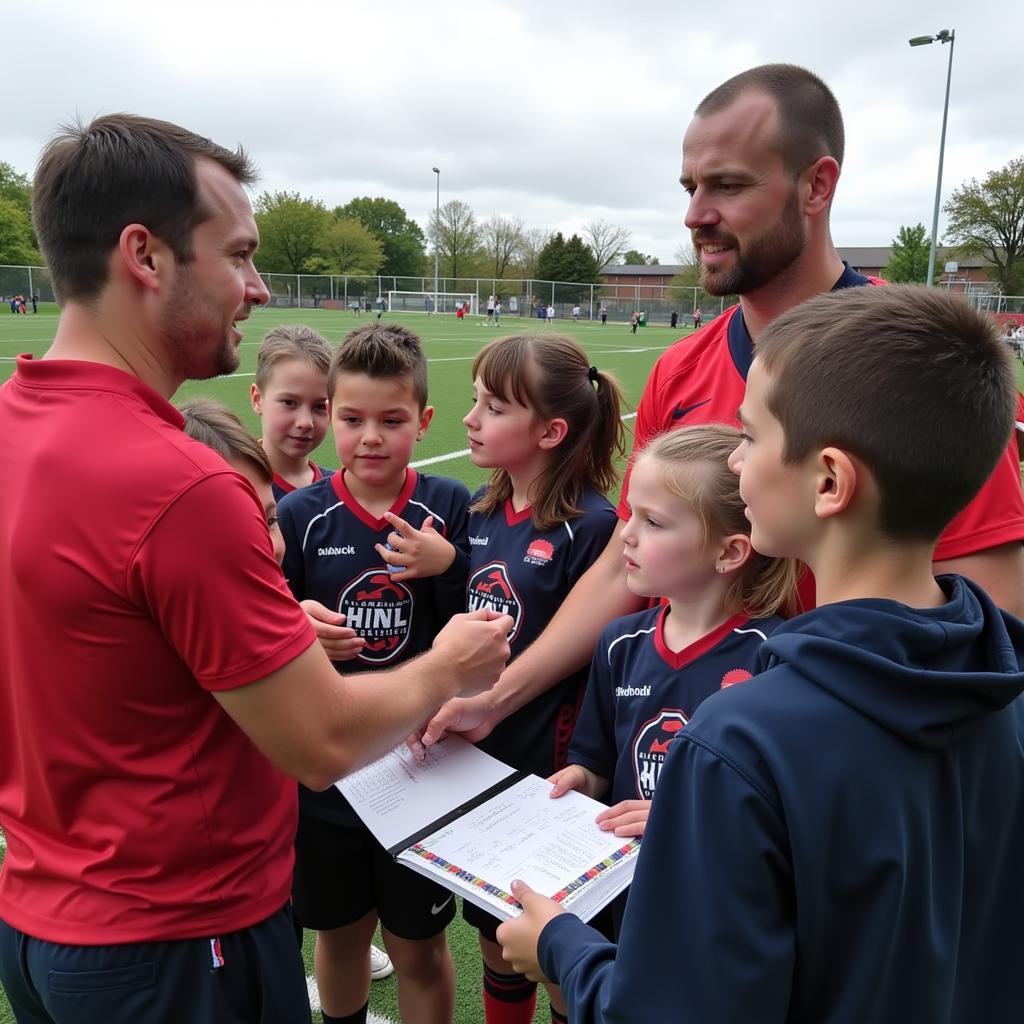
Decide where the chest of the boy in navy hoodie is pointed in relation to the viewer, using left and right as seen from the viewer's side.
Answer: facing away from the viewer and to the left of the viewer

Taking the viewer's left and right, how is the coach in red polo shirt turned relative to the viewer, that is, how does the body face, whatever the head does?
facing away from the viewer and to the right of the viewer

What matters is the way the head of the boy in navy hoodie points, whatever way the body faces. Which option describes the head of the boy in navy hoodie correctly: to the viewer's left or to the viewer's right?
to the viewer's left

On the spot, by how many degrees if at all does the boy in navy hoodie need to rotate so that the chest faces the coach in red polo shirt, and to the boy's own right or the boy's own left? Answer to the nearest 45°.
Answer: approximately 45° to the boy's own left

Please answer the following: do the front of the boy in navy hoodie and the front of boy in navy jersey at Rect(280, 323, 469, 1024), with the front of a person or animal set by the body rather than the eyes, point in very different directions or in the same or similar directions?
very different directions

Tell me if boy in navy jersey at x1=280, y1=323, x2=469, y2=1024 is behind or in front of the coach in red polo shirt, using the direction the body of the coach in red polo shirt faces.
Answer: in front

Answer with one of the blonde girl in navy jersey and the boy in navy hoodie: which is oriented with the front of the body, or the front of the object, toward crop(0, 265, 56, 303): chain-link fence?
the boy in navy hoodie

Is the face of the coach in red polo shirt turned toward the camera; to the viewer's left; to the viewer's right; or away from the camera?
to the viewer's right

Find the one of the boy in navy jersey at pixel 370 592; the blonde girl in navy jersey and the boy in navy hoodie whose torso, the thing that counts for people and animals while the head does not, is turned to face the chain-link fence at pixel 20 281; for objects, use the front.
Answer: the boy in navy hoodie

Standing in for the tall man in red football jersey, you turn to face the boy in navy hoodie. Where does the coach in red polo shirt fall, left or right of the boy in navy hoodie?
right
